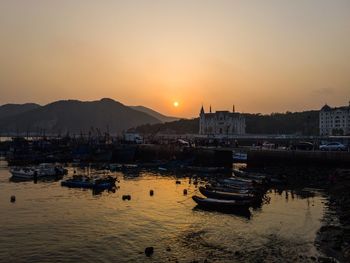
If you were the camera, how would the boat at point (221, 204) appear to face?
facing to the left of the viewer

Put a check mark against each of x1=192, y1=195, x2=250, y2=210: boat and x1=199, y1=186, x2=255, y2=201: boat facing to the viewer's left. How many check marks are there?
2

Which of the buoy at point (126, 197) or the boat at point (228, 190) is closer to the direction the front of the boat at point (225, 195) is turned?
the buoy

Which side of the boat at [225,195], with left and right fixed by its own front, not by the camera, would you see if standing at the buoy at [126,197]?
front

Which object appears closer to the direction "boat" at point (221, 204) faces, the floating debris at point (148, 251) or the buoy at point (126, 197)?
the buoy

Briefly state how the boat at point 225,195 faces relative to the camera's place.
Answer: facing to the left of the viewer

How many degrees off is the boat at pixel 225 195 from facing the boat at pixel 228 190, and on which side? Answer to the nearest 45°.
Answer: approximately 90° to its right

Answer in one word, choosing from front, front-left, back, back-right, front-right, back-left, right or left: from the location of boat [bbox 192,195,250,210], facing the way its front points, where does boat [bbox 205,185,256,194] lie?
right

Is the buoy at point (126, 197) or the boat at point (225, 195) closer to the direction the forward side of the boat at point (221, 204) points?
the buoy
